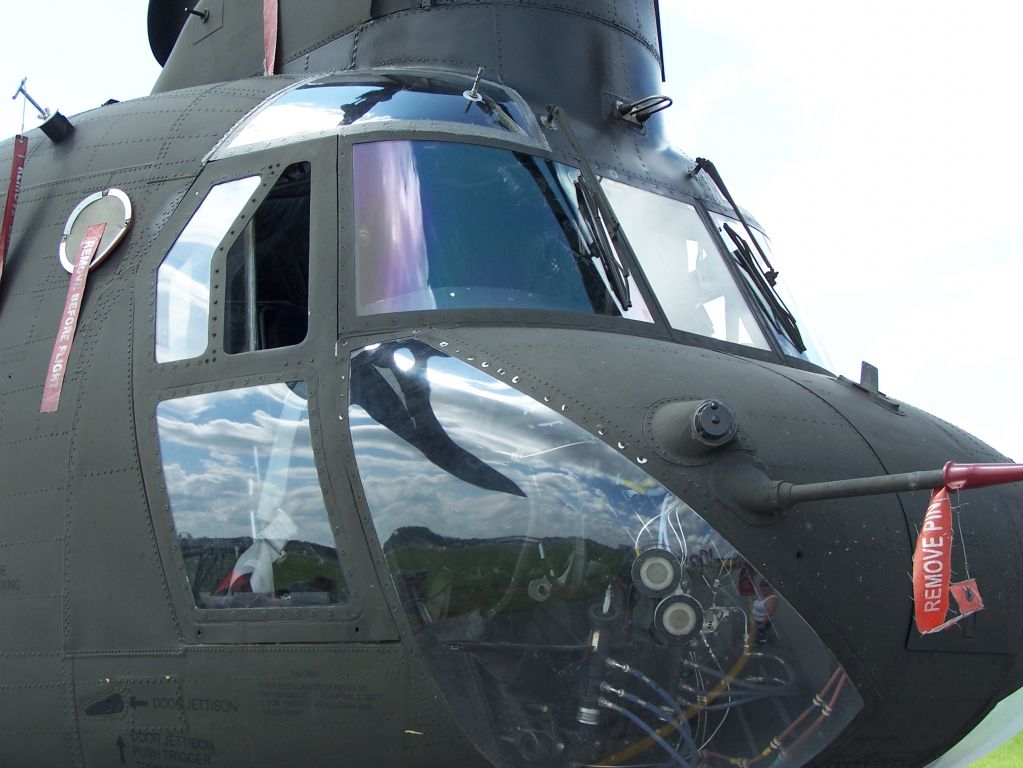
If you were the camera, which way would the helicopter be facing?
facing the viewer and to the right of the viewer
